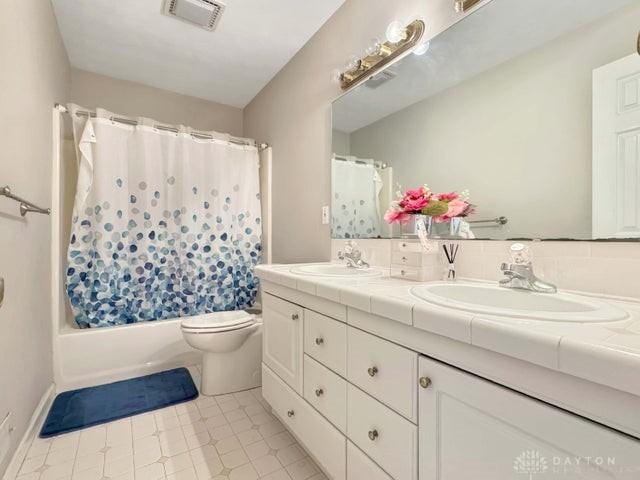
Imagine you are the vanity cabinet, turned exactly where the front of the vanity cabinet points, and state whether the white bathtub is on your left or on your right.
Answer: on your right

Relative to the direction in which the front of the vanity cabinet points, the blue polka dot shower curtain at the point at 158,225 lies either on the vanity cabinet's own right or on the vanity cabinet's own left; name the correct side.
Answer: on the vanity cabinet's own right

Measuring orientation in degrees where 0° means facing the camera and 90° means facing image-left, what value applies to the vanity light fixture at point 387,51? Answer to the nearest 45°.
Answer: approximately 45°

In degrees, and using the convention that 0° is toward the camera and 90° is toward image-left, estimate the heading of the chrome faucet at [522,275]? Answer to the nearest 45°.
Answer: approximately 45°

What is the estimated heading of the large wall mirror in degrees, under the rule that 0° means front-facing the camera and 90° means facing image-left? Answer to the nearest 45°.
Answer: approximately 45°
